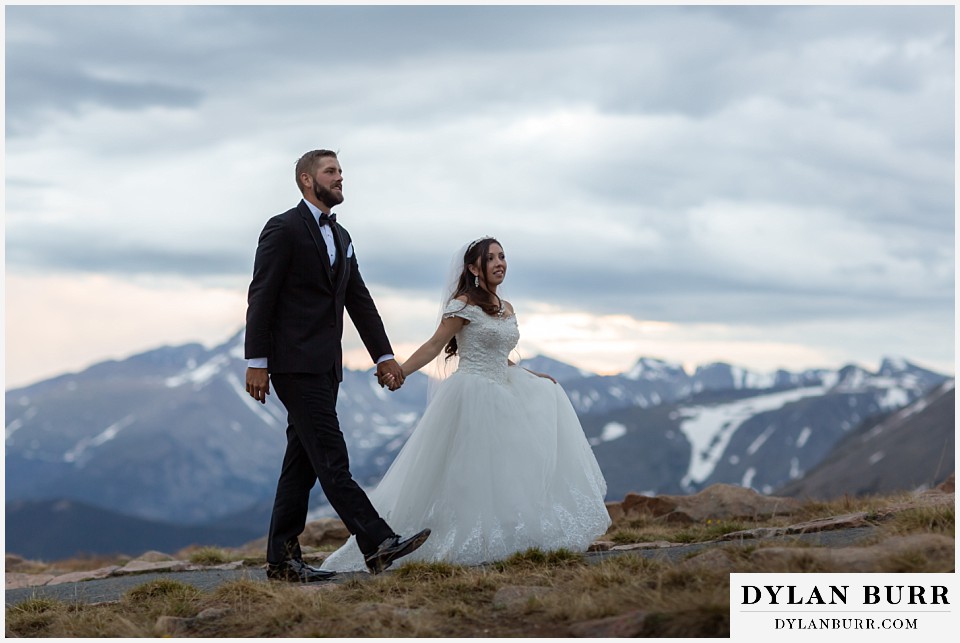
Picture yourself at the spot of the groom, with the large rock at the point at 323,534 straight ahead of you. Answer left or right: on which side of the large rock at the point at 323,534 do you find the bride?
right

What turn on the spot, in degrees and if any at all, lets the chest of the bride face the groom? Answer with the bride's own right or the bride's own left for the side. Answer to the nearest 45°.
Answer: approximately 90° to the bride's own right

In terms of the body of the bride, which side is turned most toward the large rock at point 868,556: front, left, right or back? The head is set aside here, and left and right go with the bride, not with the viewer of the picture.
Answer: front

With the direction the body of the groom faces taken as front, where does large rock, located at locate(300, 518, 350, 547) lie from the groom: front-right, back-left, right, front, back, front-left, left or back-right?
back-left

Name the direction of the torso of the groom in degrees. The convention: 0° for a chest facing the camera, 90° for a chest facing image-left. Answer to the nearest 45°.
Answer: approximately 315°

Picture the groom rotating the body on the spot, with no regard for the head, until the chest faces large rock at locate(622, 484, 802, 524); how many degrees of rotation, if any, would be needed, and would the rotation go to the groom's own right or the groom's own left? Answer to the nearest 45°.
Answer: approximately 90° to the groom's own left

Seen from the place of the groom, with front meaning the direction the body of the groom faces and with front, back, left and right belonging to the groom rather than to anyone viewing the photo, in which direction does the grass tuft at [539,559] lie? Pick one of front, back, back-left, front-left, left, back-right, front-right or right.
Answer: front-left

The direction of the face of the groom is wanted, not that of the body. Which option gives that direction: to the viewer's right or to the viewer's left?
to the viewer's right

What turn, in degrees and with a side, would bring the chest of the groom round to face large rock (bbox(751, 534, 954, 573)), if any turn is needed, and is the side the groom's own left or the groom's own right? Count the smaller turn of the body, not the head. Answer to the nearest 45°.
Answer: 0° — they already face it

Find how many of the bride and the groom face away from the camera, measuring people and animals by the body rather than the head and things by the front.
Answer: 0

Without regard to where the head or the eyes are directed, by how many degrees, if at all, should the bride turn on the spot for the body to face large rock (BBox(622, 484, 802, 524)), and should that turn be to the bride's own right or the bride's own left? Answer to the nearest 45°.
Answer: approximately 90° to the bride's own left

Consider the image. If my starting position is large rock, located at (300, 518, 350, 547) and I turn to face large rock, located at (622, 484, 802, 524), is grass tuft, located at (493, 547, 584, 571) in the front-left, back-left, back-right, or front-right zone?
front-right

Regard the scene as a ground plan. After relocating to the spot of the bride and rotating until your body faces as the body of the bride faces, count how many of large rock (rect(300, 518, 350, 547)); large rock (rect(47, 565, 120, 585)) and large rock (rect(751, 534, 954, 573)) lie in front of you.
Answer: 1
